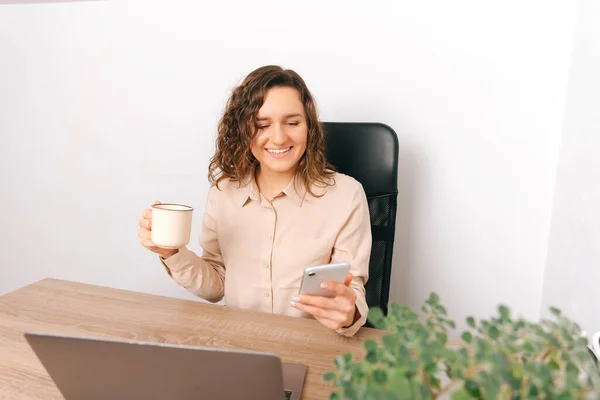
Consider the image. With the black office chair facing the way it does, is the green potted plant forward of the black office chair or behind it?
forward

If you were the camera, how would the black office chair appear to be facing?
facing the viewer

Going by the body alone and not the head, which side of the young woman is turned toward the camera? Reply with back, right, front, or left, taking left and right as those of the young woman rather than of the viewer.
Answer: front

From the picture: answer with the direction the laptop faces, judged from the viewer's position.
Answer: facing away from the viewer and to the right of the viewer

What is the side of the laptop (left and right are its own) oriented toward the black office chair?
front

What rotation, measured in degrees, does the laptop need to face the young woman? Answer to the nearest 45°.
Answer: approximately 45° to its left
